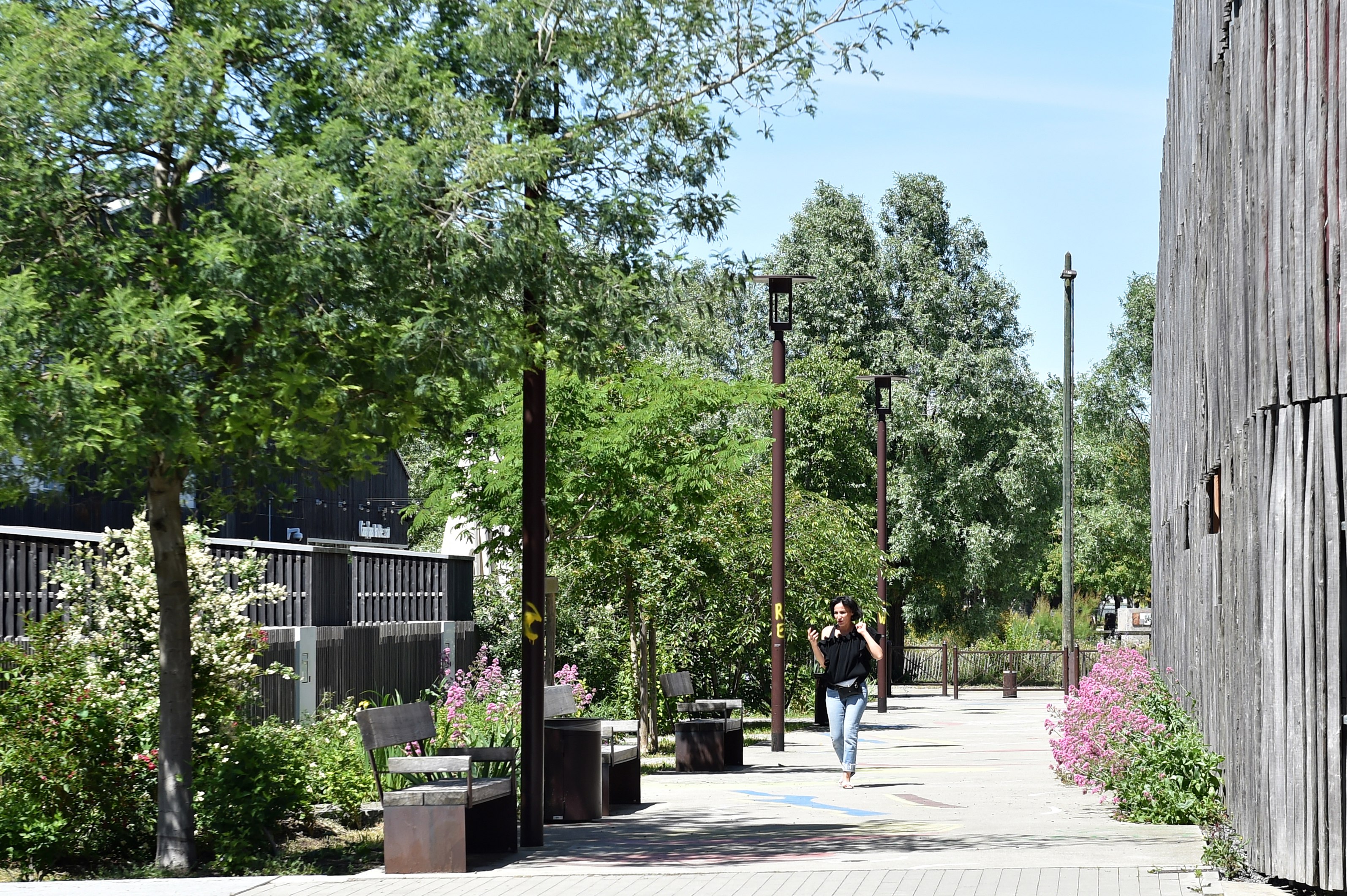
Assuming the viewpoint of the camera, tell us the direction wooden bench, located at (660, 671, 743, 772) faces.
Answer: facing to the right of the viewer

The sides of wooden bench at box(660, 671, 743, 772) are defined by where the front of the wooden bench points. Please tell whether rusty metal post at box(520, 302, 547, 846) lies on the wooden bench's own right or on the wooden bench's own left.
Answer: on the wooden bench's own right

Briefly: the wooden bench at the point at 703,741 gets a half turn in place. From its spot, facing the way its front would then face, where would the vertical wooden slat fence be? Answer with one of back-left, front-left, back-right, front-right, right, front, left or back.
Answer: front

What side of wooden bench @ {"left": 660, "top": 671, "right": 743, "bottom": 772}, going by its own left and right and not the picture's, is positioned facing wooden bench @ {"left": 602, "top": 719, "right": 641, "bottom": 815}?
right

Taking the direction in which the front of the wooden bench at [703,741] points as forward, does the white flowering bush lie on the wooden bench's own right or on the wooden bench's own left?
on the wooden bench's own right

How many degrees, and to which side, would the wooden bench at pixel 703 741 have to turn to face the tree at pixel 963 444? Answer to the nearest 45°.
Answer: approximately 90° to its left

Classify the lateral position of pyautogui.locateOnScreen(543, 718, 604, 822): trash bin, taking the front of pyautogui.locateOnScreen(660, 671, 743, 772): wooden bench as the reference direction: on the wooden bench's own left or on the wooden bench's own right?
on the wooden bench's own right

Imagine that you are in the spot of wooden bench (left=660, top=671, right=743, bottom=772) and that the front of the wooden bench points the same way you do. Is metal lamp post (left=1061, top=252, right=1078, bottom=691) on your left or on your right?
on your left

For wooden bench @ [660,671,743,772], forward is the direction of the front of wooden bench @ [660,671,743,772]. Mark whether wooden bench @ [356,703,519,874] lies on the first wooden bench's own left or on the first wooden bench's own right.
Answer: on the first wooden bench's own right
